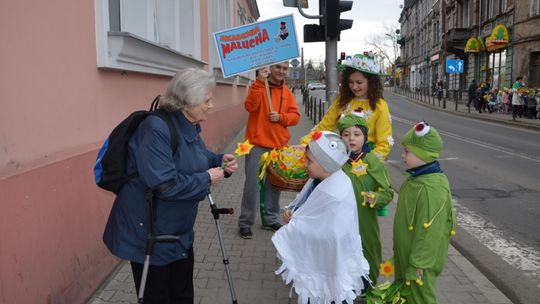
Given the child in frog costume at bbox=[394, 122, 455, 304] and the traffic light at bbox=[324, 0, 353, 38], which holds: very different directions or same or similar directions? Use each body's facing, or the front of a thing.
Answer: very different directions

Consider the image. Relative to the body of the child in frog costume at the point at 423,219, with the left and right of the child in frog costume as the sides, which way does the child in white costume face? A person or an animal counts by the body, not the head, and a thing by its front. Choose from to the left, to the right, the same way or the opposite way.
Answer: the same way

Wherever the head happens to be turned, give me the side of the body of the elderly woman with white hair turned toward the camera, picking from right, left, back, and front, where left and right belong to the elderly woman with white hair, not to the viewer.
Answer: right

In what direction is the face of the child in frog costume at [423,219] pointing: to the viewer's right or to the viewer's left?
to the viewer's left

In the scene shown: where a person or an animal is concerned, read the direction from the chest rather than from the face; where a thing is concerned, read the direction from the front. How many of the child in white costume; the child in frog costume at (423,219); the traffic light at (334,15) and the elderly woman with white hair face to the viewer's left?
2

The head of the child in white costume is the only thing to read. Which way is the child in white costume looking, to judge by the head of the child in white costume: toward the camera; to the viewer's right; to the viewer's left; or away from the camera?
to the viewer's left

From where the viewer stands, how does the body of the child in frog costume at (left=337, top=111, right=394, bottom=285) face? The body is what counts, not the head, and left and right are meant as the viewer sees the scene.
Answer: facing the viewer and to the left of the viewer

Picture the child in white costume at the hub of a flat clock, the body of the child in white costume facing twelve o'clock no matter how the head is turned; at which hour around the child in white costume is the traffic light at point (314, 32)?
The traffic light is roughly at 3 o'clock from the child in white costume.

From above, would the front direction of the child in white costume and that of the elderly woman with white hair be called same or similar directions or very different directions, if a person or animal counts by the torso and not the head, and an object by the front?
very different directions

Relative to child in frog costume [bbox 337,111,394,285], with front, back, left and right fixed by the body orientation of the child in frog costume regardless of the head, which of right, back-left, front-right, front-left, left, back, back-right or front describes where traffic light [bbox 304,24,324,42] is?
back-right

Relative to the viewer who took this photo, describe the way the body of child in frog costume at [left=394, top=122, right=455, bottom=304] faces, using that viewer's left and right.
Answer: facing to the left of the viewer

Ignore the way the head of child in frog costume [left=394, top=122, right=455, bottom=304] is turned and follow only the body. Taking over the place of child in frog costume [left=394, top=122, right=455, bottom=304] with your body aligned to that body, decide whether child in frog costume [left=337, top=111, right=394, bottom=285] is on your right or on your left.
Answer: on your right

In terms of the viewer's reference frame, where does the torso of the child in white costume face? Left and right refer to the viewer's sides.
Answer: facing to the left of the viewer

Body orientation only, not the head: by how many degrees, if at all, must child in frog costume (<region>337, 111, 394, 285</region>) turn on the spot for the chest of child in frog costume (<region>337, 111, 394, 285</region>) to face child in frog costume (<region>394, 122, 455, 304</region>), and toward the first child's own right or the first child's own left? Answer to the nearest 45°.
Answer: approximately 90° to the first child's own left
